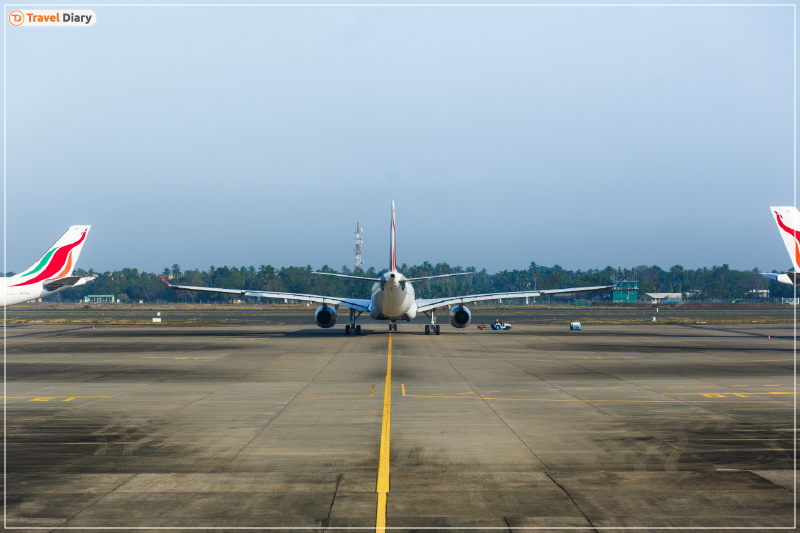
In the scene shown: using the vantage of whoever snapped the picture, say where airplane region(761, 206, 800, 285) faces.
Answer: facing to the right of the viewer
